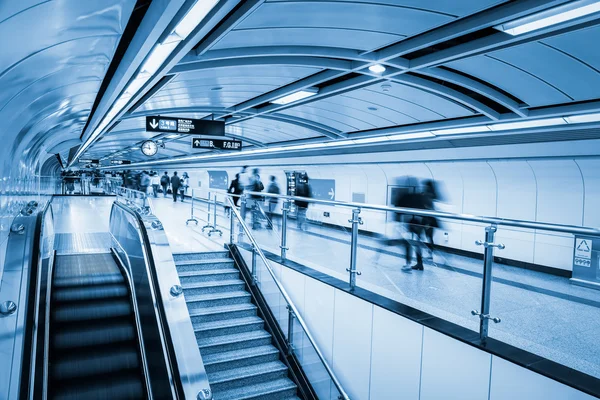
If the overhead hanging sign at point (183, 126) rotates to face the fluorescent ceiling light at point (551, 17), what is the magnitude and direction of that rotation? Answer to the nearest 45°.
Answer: approximately 45° to its left

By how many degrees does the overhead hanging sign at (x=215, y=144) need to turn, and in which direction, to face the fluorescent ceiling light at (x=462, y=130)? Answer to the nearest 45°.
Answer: approximately 45° to its left

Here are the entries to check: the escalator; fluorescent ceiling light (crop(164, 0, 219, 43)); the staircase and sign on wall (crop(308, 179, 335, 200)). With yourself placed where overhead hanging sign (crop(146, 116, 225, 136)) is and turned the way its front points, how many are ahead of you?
3

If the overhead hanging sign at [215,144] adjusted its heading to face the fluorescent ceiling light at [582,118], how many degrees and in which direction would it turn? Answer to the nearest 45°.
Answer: approximately 45° to its left

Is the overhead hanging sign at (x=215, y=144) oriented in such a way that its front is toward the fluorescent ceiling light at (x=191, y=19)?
yes

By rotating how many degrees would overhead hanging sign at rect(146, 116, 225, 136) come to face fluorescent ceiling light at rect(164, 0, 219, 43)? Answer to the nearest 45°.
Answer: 0° — it already faces it

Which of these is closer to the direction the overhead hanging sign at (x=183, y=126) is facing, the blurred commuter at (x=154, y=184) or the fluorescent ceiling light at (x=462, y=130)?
the fluorescent ceiling light

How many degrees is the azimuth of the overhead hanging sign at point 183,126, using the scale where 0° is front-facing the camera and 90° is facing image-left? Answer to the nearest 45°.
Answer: approximately 0°

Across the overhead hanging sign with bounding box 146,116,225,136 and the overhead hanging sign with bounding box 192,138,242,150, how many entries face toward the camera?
2

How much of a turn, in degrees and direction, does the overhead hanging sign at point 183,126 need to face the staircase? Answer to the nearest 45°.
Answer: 0° — it already faces it

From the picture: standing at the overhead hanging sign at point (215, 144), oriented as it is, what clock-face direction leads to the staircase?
The staircase is roughly at 12 o'clock from the overhead hanging sign.

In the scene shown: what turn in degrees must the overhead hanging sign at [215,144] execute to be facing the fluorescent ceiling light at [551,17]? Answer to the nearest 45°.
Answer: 0° — it already faces it
